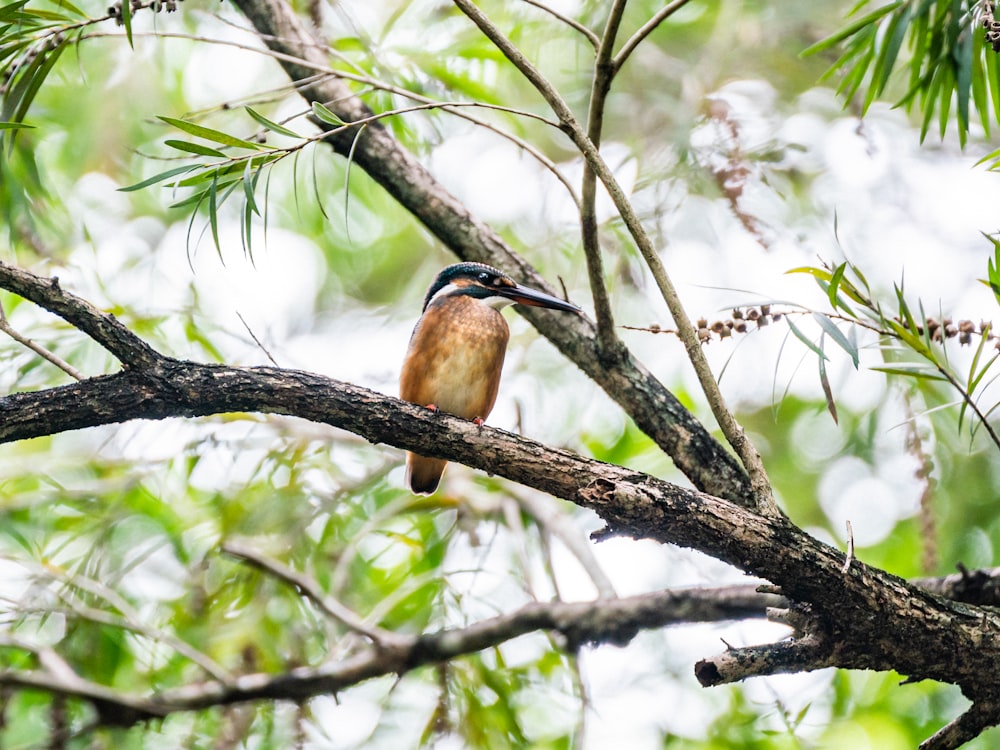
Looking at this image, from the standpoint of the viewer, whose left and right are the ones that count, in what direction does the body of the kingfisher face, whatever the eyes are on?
facing the viewer and to the right of the viewer

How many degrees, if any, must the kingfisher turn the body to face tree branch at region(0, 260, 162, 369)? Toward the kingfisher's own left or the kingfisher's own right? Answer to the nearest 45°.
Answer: approximately 90° to the kingfisher's own right

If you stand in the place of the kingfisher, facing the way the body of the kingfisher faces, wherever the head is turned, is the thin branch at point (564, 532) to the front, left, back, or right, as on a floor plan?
back
